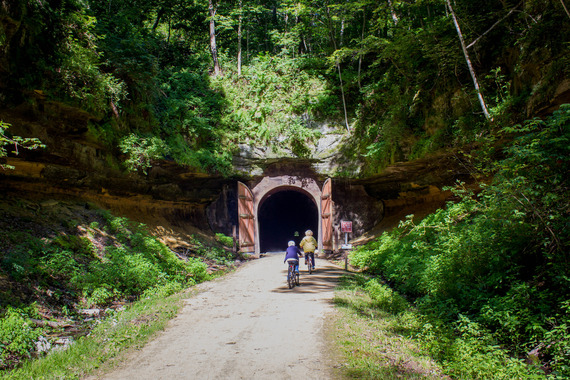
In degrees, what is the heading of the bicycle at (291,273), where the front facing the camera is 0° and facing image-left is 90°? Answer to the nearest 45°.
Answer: approximately 180°

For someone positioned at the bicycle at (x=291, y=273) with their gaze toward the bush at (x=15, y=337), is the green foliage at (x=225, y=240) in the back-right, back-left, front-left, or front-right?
back-right

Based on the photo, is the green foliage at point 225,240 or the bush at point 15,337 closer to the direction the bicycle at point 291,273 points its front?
the green foliage

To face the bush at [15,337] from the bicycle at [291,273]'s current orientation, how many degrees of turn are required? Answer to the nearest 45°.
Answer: approximately 135° to its left

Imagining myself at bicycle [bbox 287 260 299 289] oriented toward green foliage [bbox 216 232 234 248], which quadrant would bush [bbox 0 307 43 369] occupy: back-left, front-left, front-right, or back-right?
back-left
